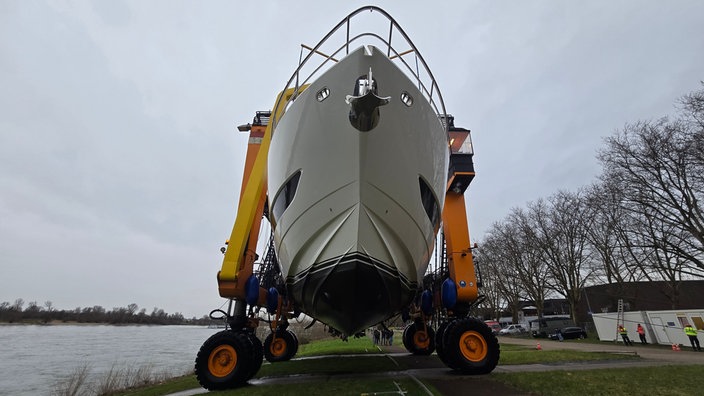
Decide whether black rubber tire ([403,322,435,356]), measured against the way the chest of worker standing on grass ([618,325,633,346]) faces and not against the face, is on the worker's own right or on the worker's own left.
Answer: on the worker's own left

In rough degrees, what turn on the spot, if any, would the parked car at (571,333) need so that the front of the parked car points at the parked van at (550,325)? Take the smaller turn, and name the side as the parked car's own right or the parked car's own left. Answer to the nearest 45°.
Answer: approximately 45° to the parked car's own right

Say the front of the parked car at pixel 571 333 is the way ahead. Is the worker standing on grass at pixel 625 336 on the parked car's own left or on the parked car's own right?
on the parked car's own left

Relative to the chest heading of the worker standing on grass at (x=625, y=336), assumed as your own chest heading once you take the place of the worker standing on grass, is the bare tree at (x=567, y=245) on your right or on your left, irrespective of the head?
on your right

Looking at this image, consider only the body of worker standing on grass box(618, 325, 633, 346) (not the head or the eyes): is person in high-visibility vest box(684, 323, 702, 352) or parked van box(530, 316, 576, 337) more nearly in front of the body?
the parked van

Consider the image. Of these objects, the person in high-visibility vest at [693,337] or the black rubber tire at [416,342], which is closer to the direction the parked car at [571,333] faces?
the black rubber tire

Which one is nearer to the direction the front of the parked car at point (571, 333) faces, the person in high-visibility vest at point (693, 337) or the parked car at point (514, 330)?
the parked car

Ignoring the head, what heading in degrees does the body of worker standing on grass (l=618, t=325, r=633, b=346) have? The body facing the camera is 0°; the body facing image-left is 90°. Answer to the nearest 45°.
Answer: approximately 90°

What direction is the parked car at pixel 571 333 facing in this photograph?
to the viewer's left

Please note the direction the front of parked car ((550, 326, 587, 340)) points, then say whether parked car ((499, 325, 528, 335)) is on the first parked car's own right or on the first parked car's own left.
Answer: on the first parked car's own right

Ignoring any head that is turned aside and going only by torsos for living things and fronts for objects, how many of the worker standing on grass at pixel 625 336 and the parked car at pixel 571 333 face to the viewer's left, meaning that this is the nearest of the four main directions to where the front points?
2
